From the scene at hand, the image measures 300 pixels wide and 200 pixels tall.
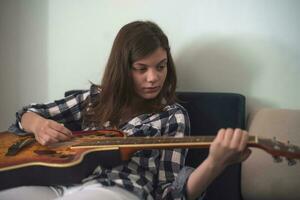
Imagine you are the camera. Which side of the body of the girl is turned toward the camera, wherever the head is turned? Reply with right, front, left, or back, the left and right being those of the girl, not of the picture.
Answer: front
